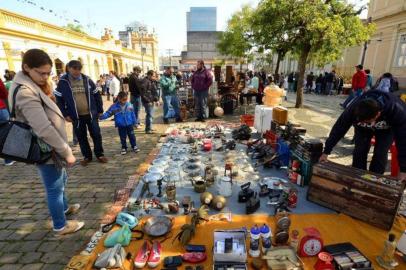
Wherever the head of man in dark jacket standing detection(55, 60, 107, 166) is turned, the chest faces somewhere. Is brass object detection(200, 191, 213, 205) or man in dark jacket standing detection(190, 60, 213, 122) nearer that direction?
the brass object

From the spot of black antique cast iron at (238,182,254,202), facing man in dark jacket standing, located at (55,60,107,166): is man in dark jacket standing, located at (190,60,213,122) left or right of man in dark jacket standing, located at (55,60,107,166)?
right

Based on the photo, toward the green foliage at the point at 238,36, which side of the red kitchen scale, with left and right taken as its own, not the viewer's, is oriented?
back

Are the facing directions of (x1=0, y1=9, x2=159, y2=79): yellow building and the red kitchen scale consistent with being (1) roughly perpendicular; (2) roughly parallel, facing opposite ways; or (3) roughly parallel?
roughly perpendicular

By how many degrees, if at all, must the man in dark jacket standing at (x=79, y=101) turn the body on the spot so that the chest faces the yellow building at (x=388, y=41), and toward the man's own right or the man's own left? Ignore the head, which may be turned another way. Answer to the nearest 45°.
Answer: approximately 90° to the man's own left

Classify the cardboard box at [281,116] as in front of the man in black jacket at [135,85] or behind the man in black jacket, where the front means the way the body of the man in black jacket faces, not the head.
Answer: in front

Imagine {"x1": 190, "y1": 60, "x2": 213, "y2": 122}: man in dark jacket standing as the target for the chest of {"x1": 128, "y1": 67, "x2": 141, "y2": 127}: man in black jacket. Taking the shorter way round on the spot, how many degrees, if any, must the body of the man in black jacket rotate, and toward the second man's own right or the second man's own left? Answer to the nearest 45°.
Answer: approximately 45° to the second man's own left

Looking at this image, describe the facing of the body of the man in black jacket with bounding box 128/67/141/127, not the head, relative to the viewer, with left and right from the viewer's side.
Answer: facing the viewer and to the right of the viewer

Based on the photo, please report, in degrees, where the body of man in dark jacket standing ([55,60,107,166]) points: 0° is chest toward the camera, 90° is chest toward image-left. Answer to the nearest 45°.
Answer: approximately 0°

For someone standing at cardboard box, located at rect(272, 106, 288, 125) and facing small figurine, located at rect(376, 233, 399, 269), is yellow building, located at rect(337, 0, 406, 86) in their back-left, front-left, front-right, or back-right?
back-left

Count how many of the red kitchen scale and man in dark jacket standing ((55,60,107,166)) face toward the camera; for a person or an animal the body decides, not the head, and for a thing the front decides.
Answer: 2

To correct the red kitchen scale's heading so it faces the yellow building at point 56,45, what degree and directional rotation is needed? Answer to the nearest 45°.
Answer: approximately 135° to its right

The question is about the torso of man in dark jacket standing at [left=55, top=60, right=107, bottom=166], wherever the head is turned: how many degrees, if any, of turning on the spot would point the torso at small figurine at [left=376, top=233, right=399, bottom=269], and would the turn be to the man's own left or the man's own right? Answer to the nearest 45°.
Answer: approximately 45° to the man's own left
